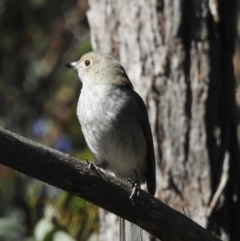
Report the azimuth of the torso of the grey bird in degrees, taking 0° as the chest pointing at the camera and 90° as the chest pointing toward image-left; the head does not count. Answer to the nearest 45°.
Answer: approximately 45°
